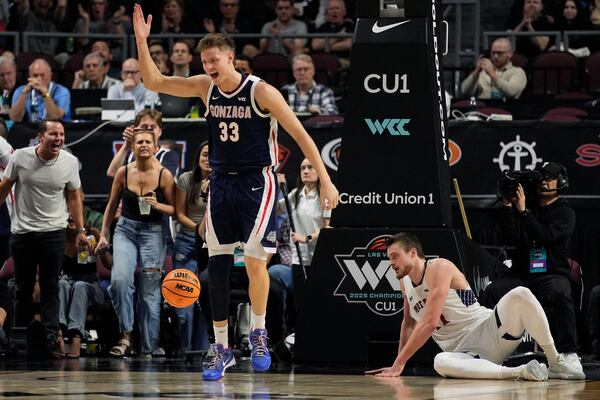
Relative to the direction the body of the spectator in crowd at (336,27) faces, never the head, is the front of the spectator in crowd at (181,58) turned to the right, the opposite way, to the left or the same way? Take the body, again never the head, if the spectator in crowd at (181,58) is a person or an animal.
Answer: the same way

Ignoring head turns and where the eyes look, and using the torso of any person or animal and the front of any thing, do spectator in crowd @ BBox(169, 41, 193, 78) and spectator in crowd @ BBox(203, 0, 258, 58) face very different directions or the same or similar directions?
same or similar directions

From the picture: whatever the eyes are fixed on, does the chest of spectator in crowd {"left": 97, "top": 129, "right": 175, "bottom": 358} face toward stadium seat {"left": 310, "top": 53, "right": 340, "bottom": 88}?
no

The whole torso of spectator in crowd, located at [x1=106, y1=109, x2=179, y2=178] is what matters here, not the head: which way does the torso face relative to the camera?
toward the camera

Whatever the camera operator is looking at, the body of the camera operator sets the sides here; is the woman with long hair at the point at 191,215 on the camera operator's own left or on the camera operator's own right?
on the camera operator's own right

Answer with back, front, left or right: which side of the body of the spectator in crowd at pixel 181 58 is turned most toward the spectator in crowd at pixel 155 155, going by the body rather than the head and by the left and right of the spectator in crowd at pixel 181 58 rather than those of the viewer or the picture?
front

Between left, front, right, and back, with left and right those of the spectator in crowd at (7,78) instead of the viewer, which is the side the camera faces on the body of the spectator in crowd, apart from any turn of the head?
front

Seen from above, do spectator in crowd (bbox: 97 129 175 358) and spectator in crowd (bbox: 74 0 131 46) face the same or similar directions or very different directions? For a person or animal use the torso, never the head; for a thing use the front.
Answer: same or similar directions

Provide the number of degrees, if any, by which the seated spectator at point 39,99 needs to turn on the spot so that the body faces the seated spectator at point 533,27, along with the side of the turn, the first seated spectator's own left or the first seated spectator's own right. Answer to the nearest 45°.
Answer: approximately 90° to the first seated spectator's own left

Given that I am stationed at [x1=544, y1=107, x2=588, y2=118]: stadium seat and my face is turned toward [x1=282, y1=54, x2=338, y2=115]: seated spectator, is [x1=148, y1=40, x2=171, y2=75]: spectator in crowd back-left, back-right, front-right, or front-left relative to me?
front-right

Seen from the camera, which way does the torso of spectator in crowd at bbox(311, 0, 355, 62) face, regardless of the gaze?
toward the camera

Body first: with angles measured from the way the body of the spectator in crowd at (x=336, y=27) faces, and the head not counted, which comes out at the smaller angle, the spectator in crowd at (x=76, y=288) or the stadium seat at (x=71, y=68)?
the spectator in crowd

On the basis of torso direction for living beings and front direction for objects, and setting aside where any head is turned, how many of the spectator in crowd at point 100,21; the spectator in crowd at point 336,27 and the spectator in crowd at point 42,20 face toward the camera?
3

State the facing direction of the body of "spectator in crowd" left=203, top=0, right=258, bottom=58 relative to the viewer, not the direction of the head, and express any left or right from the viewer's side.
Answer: facing the viewer

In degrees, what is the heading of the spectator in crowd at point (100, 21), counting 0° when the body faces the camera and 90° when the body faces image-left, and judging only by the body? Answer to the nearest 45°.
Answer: approximately 0°

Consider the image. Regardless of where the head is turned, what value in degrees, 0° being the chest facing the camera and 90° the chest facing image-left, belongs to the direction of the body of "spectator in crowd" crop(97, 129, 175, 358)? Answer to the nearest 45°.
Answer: approximately 0°

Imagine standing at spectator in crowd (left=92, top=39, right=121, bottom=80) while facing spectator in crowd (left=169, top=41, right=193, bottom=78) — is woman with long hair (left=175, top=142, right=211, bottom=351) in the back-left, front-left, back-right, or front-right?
front-right
